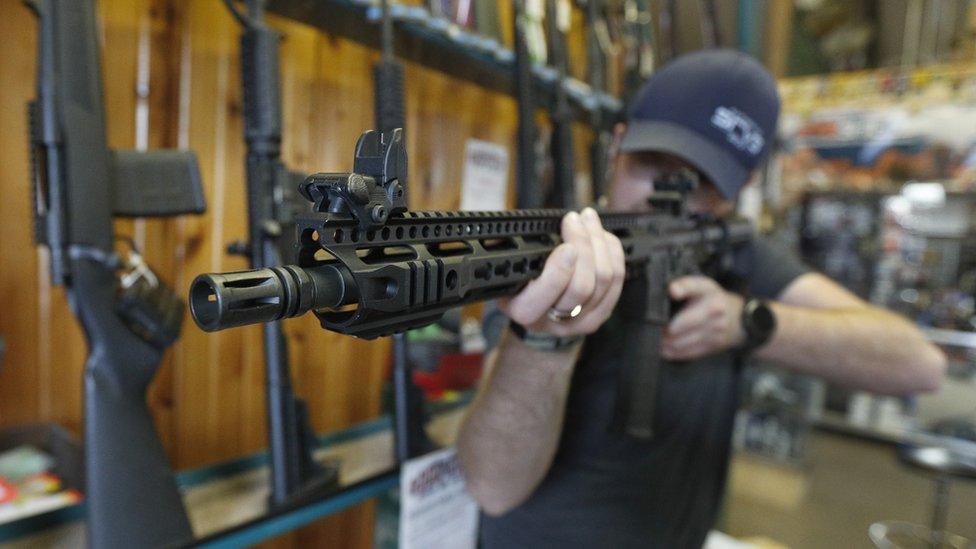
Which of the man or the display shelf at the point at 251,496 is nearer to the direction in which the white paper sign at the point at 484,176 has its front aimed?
the man

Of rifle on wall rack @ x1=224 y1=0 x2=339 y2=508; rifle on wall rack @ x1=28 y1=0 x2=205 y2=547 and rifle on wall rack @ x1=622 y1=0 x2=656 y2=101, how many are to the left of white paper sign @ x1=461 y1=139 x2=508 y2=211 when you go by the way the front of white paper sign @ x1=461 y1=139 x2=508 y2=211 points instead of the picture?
1

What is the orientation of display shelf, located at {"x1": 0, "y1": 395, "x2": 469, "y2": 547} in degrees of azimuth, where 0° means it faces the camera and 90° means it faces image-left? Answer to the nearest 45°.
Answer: approximately 315°

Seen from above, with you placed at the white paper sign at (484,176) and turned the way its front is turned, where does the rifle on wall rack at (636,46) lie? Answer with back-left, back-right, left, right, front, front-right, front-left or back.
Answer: left

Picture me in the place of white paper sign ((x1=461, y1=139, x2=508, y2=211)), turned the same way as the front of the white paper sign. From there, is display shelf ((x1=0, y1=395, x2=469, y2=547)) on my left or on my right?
on my right

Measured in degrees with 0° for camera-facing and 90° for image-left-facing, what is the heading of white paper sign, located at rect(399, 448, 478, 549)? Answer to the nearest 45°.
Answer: approximately 315°
